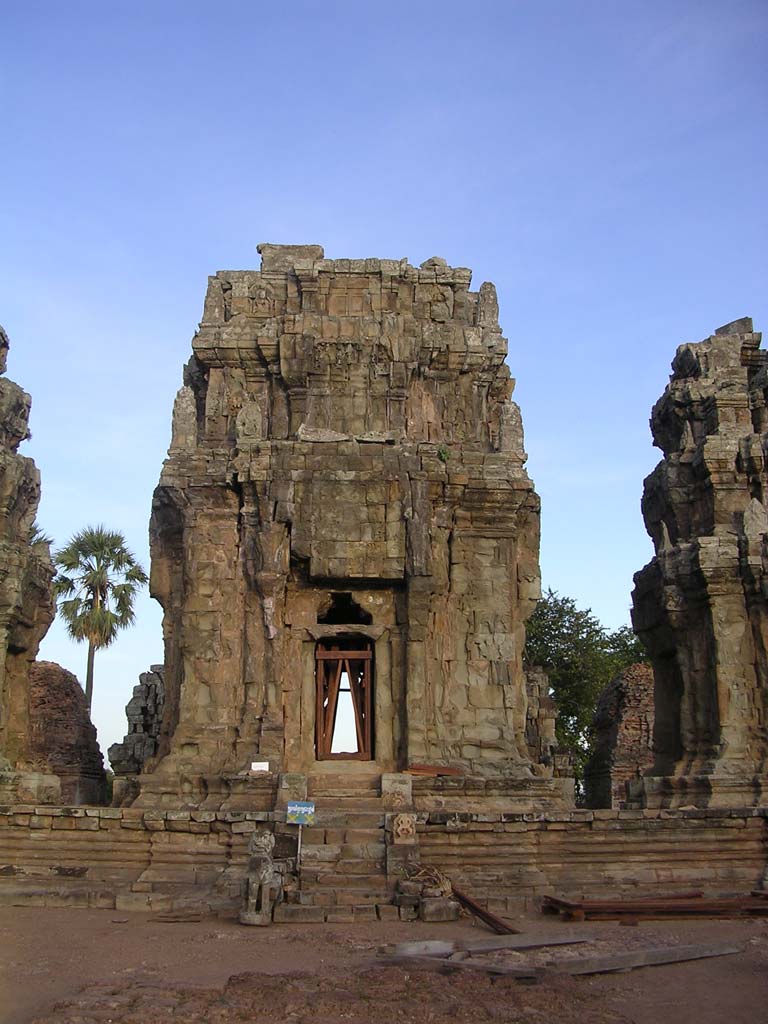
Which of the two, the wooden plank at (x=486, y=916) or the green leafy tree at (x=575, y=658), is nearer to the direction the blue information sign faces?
the wooden plank

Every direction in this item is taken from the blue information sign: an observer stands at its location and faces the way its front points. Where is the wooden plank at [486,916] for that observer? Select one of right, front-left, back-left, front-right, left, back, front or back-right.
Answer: front-left

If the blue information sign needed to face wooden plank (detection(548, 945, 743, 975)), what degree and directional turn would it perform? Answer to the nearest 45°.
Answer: approximately 45° to its left

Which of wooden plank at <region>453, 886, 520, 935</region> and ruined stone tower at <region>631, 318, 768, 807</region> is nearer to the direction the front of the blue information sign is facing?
the wooden plank

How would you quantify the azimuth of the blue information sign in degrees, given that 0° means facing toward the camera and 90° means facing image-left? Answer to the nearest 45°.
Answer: approximately 0°

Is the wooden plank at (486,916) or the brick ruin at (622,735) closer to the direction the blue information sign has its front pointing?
the wooden plank

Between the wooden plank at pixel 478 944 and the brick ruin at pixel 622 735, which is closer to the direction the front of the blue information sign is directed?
the wooden plank

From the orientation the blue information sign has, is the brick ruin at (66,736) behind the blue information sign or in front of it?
behind

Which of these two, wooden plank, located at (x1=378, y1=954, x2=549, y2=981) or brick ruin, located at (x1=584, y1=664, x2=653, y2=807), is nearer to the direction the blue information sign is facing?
the wooden plank

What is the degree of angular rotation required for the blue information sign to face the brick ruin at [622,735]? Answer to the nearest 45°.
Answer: approximately 135° to its left

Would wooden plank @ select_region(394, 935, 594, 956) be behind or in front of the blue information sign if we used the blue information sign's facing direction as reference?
in front
